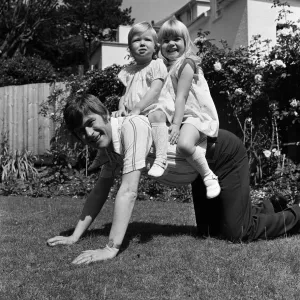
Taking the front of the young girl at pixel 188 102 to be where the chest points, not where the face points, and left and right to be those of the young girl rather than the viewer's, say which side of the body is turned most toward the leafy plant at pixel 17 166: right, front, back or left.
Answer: right

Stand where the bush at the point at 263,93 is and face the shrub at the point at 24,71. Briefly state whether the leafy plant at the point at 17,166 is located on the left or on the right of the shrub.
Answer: left

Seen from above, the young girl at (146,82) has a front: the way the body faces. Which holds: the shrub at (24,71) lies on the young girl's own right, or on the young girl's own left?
on the young girl's own right

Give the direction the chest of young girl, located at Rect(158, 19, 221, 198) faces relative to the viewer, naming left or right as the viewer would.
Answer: facing the viewer and to the left of the viewer

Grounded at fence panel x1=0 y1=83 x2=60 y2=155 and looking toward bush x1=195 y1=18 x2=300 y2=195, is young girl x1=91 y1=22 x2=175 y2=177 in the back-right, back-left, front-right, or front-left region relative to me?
front-right

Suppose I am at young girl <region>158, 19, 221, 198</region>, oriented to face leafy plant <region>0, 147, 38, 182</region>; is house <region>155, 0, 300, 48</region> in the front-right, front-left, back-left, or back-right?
front-right

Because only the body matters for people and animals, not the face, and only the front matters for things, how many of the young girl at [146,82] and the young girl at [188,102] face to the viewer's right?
0

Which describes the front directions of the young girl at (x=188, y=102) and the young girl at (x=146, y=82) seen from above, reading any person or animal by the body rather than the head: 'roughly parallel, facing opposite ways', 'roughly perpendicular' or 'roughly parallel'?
roughly parallel
